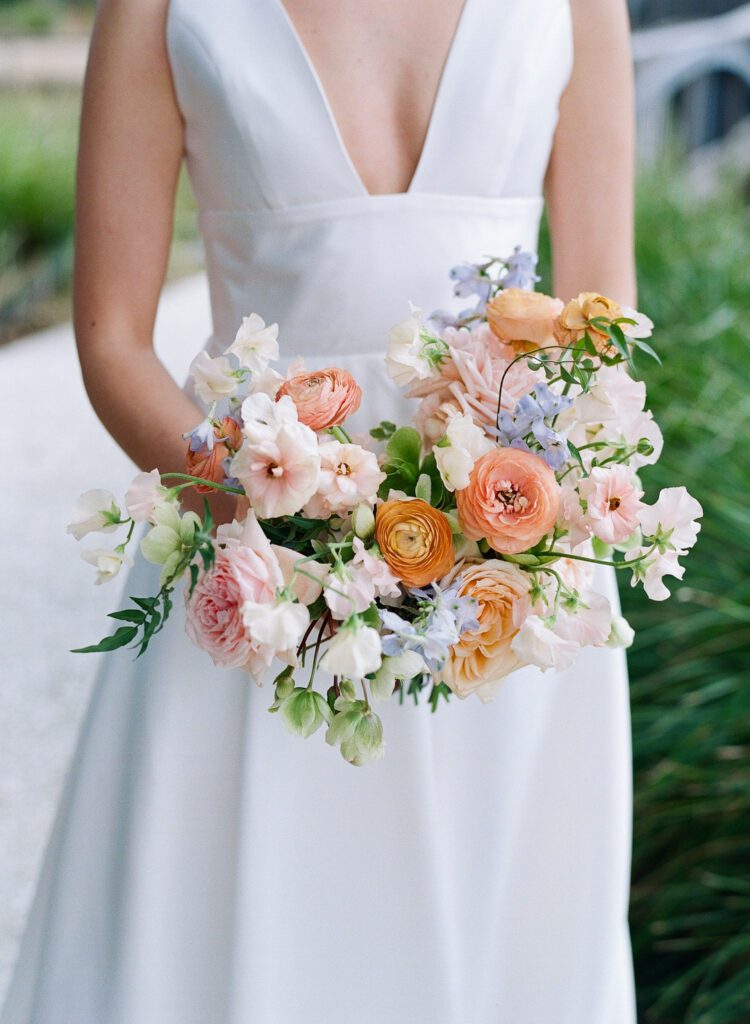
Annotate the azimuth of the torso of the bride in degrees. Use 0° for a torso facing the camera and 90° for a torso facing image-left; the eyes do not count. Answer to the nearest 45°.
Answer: approximately 0°
